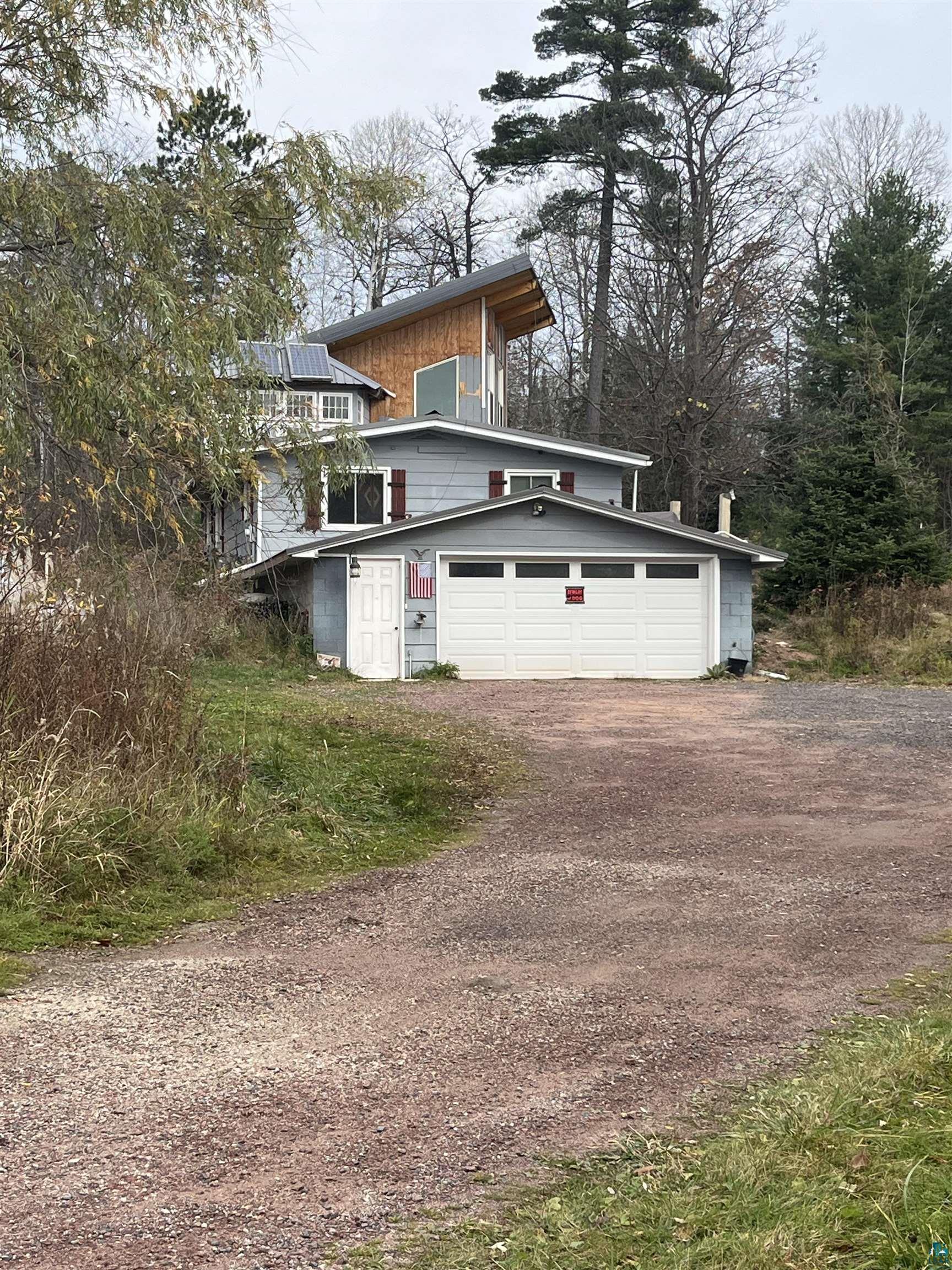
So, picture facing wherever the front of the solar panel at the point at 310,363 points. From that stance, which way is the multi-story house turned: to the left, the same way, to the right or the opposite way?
the same way

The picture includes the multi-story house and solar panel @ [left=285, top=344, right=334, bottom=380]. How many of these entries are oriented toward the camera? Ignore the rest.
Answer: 2

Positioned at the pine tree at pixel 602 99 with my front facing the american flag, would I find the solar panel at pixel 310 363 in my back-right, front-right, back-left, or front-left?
front-right

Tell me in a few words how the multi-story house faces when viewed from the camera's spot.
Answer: facing the viewer

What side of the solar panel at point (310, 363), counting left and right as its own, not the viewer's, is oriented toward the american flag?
front

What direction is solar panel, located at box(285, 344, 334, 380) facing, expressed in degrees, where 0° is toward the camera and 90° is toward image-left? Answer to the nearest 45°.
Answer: approximately 0°

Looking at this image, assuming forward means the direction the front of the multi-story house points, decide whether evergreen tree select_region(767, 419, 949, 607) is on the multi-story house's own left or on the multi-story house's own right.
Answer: on the multi-story house's own left

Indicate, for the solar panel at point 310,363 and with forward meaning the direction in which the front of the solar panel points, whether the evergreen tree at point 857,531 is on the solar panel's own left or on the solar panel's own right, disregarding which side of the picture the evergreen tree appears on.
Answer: on the solar panel's own left
